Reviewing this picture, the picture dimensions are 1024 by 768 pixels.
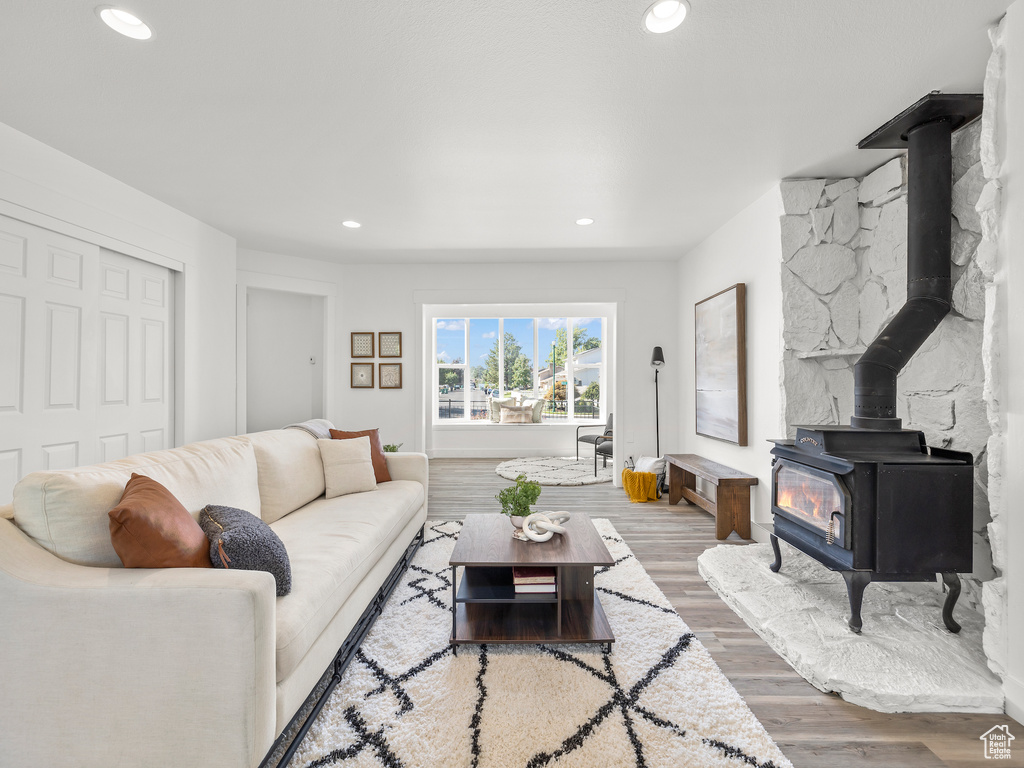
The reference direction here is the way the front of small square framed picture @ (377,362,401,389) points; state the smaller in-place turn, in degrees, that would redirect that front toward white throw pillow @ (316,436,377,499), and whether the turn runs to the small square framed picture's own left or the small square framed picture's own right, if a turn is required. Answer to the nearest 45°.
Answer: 0° — it already faces it

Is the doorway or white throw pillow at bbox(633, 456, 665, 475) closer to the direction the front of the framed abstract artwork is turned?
the doorway

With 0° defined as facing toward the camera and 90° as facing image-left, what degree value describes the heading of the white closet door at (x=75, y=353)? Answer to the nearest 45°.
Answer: approximately 315°

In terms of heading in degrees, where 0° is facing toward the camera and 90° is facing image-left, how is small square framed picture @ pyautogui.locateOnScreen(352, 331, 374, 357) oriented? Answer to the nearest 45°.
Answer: approximately 0°

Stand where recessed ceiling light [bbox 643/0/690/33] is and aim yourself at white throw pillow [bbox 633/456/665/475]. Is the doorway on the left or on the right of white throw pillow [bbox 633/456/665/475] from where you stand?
left

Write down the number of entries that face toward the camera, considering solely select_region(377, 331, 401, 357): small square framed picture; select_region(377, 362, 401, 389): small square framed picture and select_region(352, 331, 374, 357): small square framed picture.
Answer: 3

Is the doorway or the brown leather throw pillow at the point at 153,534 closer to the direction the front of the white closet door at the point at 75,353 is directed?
the brown leather throw pillow

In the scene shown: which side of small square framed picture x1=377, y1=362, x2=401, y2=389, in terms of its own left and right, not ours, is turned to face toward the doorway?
right

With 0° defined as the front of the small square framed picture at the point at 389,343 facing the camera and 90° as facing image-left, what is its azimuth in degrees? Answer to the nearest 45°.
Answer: approximately 0°

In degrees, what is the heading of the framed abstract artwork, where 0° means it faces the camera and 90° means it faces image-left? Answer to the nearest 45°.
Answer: approximately 45°

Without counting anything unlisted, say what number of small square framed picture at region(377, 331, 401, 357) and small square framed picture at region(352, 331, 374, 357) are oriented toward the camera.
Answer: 2

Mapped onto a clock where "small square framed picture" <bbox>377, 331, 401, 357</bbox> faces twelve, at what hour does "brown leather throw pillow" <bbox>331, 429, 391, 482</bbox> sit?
The brown leather throw pillow is roughly at 12 o'clock from the small square framed picture.

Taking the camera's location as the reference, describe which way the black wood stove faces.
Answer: facing the viewer and to the left of the viewer

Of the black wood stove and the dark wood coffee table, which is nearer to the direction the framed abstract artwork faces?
the dark wood coffee table

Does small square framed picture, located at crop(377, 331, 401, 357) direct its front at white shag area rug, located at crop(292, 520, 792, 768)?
yes

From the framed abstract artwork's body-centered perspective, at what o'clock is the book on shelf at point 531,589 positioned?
The book on shelf is roughly at 11 o'clock from the framed abstract artwork.

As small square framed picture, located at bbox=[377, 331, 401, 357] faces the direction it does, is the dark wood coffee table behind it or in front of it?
in front

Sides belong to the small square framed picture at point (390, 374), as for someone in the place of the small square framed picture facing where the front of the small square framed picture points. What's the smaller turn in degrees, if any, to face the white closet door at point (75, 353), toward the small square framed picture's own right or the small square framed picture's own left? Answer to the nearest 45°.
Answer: approximately 45° to the small square framed picture's own right

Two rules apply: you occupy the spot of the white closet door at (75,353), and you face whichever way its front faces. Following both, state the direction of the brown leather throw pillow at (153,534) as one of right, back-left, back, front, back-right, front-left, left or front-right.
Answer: front-right

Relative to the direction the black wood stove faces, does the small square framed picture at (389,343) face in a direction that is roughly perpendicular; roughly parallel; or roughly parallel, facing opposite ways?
roughly perpendicular

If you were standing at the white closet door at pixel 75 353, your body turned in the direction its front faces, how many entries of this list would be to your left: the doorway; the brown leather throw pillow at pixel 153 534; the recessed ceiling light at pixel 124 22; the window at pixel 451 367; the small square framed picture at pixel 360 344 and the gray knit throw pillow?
3

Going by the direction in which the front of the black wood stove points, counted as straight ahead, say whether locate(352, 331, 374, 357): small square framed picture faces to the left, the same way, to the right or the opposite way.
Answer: to the left

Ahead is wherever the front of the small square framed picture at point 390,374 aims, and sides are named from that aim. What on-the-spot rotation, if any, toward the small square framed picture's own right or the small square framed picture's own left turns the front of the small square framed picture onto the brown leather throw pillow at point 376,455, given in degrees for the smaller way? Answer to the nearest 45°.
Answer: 0° — it already faces it
